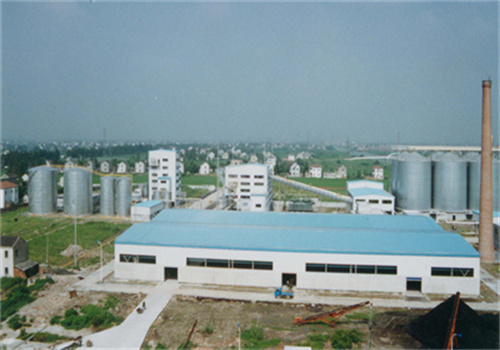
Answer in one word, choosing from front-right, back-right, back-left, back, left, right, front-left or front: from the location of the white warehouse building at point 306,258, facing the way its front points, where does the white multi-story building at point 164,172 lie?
back-right

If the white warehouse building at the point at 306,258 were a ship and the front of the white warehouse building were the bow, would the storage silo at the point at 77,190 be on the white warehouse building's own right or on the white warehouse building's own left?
on the white warehouse building's own right

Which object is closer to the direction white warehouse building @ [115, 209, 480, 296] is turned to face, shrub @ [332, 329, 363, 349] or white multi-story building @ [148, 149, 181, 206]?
the shrub

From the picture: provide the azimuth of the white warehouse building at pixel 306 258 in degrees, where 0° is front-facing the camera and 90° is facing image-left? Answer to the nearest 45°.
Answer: approximately 0°

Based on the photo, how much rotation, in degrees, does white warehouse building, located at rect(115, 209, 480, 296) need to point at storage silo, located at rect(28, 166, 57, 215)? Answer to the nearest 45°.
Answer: approximately 135° to its right

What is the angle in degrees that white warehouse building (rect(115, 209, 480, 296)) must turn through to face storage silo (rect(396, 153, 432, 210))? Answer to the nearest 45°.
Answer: approximately 135° to its left

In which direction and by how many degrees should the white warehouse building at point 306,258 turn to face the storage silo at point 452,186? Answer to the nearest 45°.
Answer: approximately 135° to its left

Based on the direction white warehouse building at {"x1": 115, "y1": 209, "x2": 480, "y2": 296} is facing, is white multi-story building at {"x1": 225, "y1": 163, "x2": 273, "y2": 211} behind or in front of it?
behind

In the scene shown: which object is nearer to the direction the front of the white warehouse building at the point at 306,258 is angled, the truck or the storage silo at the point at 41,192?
the truck

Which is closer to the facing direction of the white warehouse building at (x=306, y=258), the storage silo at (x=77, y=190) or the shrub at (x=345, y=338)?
the shrub

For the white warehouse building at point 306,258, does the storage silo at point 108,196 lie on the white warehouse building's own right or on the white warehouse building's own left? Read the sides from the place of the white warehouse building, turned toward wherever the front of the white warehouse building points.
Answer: on the white warehouse building's own right

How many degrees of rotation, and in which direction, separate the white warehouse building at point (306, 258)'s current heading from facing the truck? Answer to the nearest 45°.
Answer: approximately 45° to its right
